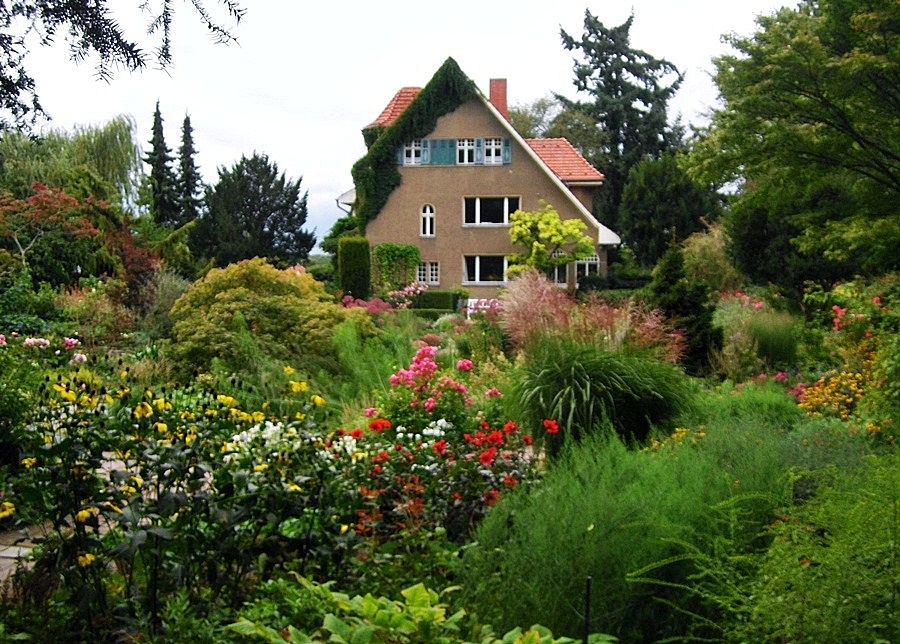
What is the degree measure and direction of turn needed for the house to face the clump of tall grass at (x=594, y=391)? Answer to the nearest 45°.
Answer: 0° — it already faces it

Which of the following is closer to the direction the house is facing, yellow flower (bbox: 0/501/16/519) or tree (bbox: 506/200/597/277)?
the yellow flower

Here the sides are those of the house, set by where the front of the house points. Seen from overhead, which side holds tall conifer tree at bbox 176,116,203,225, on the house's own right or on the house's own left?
on the house's own right

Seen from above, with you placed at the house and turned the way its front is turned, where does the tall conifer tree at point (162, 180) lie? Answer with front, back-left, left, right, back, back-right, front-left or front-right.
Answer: back-right

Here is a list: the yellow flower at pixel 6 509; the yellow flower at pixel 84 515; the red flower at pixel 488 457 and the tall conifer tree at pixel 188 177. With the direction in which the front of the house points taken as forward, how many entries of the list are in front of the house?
3

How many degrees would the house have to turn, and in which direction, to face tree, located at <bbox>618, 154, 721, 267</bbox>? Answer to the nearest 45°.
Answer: approximately 135° to its left

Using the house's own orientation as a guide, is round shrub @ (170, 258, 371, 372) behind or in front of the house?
in front

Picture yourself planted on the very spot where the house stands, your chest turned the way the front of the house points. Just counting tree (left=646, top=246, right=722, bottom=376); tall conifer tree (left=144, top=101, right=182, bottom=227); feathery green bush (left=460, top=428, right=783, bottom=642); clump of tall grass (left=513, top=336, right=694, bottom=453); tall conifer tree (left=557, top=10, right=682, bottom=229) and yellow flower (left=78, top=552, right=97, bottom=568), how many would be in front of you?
4

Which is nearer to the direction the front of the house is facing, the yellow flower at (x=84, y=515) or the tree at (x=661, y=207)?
the yellow flower

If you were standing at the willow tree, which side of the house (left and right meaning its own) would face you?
right

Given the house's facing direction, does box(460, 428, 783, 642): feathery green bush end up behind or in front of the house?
in front

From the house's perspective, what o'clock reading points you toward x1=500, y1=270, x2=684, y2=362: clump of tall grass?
The clump of tall grass is roughly at 12 o'clock from the house.

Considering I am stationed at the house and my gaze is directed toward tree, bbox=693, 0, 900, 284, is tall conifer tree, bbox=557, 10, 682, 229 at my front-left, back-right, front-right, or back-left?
back-left

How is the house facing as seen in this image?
toward the camera

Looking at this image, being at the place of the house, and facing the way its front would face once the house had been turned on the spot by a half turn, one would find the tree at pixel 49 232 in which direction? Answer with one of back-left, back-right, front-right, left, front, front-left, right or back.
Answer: back-left

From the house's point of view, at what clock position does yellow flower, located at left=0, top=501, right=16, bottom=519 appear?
The yellow flower is roughly at 12 o'clock from the house.
